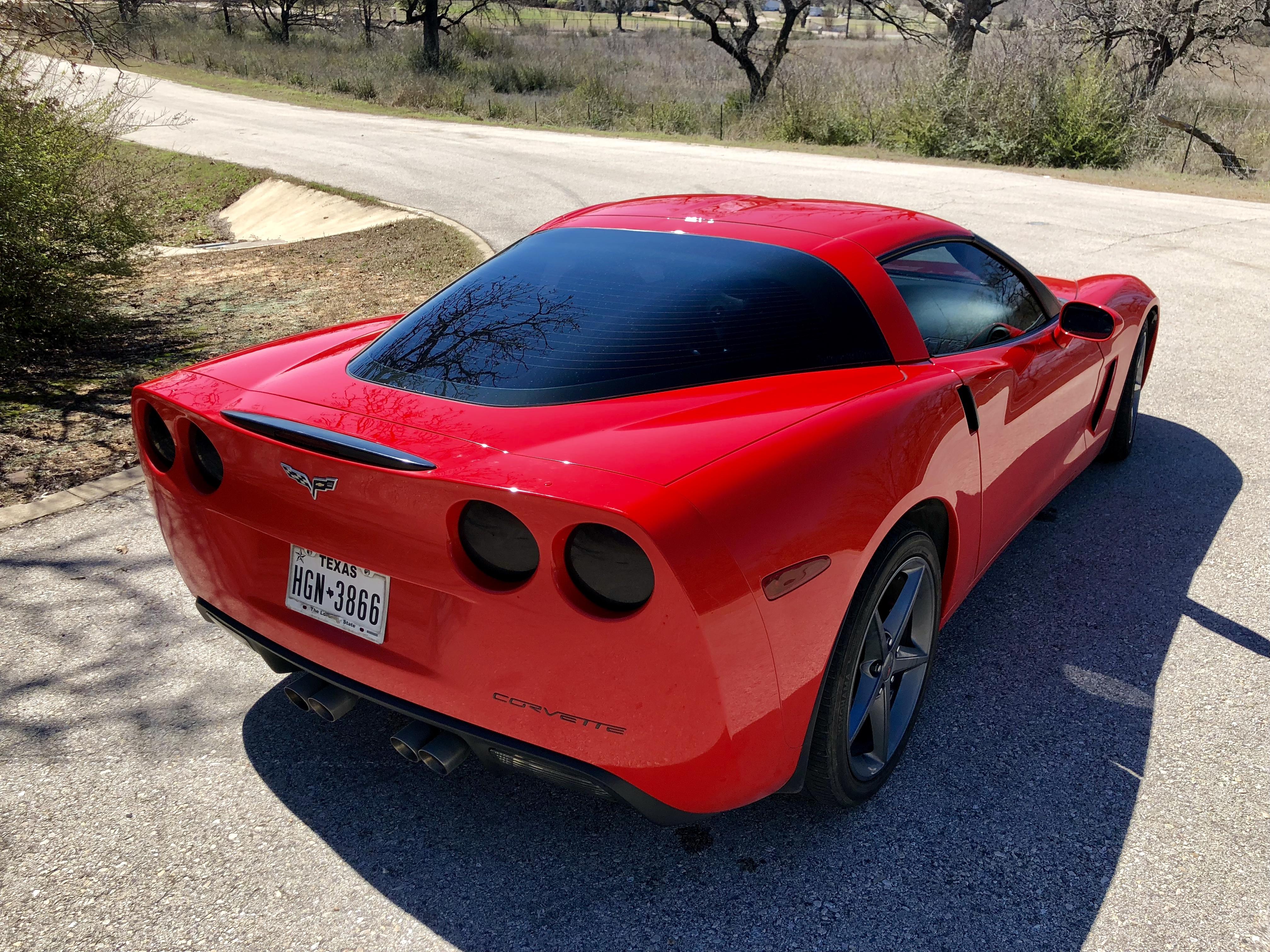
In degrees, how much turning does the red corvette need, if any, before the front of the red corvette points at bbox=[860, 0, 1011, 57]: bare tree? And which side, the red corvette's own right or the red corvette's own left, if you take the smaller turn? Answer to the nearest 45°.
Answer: approximately 45° to the red corvette's own left

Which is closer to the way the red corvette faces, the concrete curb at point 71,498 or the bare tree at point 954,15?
the bare tree

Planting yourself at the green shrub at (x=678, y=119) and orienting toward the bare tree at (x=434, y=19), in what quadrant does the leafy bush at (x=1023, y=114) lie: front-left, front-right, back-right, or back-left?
back-right

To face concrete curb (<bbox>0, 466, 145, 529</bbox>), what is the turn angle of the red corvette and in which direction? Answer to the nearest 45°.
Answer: approximately 90° to its left

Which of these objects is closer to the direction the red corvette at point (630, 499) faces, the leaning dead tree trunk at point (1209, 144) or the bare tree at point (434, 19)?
the leaning dead tree trunk

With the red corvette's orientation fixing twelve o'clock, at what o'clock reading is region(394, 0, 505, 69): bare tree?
The bare tree is roughly at 10 o'clock from the red corvette.

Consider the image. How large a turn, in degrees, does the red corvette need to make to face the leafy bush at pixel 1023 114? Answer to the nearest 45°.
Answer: approximately 45° to its left

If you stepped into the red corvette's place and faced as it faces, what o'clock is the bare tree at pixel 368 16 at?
The bare tree is roughly at 10 o'clock from the red corvette.

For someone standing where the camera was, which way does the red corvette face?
facing away from the viewer and to the right of the viewer
